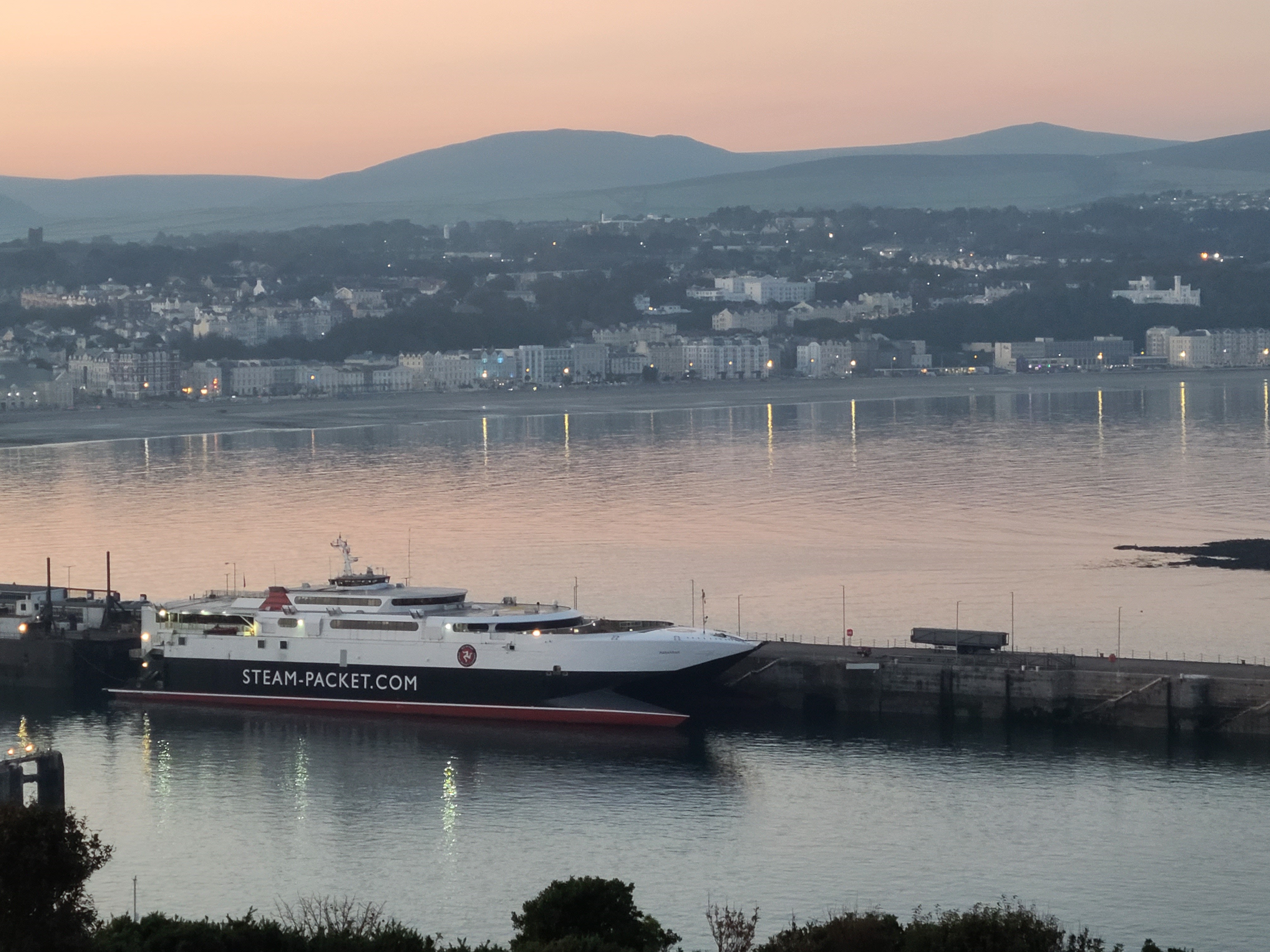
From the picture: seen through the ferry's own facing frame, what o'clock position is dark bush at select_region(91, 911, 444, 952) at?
The dark bush is roughly at 3 o'clock from the ferry.

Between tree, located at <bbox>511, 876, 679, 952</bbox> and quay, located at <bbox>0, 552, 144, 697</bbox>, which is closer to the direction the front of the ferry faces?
the tree

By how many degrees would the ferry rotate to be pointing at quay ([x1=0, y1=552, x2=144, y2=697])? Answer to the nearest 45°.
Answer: approximately 135° to its left

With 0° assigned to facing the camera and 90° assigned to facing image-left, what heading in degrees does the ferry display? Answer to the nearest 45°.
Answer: approximately 270°

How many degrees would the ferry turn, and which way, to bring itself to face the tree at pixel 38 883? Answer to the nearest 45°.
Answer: approximately 90° to its right

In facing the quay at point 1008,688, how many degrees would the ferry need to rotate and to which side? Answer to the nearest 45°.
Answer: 0° — it already faces it

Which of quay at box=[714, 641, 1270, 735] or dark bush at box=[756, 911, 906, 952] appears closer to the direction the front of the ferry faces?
the quay
